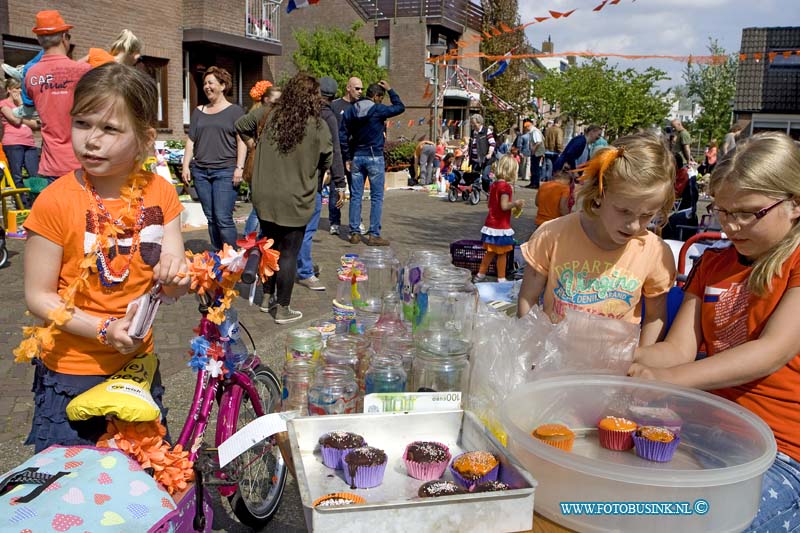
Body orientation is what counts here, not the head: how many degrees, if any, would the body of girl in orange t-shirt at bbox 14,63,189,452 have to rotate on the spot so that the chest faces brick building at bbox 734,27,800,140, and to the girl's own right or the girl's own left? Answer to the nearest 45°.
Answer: approximately 135° to the girl's own left

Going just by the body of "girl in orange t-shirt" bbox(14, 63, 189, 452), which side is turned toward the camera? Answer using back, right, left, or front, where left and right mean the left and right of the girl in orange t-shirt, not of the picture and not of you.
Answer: front

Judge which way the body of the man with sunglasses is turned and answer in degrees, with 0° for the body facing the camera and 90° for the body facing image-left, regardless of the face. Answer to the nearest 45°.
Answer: approximately 315°

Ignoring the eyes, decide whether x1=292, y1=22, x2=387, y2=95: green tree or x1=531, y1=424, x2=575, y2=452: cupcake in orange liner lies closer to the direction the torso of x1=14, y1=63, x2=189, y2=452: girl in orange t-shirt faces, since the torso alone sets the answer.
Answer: the cupcake in orange liner

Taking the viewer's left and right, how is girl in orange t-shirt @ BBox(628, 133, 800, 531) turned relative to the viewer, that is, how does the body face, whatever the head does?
facing the viewer and to the left of the viewer

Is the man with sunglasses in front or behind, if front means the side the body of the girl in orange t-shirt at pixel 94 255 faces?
behind

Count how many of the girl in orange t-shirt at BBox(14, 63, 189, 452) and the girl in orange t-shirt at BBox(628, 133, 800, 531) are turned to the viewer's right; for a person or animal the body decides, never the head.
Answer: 0

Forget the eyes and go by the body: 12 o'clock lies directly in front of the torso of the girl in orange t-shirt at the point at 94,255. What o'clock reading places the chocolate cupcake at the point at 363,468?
The chocolate cupcake is roughly at 11 o'clock from the girl in orange t-shirt.

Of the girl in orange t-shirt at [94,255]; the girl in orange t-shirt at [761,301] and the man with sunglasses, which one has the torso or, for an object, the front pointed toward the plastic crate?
the man with sunglasses

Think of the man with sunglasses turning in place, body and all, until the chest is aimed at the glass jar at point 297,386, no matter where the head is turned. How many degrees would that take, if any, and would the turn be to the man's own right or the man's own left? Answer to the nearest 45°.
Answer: approximately 45° to the man's own right

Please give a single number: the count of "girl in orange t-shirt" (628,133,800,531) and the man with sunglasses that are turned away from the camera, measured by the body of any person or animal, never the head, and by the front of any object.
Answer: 0

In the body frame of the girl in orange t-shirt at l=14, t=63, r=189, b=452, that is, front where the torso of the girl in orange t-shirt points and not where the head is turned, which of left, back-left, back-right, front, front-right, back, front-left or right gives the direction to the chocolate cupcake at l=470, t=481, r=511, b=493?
front-left

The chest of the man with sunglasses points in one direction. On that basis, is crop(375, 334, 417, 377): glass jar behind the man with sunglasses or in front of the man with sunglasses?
in front

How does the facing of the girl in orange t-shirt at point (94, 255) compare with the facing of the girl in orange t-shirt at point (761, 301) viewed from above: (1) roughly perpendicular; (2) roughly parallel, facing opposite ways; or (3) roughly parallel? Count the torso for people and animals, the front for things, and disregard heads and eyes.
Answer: roughly perpendicular

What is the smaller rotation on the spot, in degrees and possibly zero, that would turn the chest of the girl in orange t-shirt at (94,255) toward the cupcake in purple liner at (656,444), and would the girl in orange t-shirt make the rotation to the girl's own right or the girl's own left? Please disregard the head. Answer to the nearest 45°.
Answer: approximately 45° to the girl's own left

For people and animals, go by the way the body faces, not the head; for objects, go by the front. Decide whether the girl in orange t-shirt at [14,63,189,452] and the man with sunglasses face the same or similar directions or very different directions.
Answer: same or similar directions

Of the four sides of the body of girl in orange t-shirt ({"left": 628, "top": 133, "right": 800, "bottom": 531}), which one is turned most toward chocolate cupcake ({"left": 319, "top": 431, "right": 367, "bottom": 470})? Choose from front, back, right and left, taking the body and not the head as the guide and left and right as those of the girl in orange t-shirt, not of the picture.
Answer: front

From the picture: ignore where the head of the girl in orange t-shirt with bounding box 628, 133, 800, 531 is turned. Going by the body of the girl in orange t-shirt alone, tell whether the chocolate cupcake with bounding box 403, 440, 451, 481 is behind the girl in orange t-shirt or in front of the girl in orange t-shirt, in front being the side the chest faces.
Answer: in front

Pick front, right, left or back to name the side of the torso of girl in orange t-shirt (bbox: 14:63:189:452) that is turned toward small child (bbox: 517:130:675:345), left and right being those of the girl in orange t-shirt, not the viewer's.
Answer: left

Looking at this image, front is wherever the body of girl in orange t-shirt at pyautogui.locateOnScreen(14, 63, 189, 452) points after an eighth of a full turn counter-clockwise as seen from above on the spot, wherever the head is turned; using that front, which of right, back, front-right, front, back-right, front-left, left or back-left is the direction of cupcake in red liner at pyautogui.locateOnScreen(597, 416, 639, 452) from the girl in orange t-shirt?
front

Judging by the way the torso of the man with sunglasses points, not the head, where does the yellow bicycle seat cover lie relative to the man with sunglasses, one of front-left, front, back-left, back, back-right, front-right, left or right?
front-right
